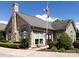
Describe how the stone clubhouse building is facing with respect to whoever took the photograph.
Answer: facing the viewer and to the right of the viewer

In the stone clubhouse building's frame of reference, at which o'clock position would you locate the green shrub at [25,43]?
The green shrub is roughly at 2 o'clock from the stone clubhouse building.
